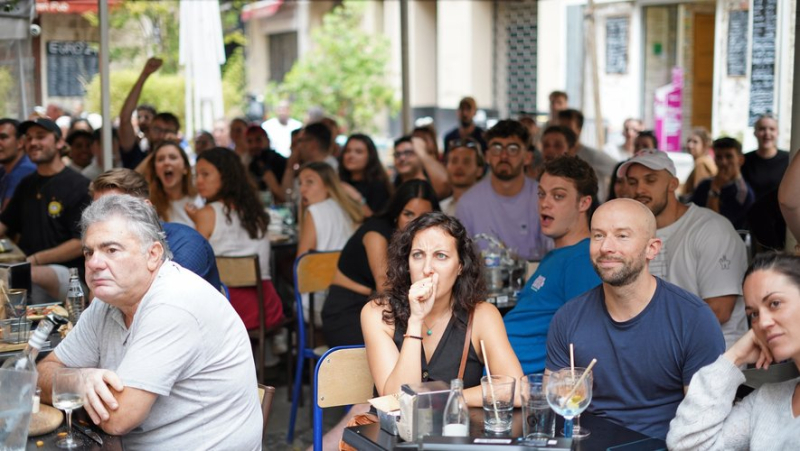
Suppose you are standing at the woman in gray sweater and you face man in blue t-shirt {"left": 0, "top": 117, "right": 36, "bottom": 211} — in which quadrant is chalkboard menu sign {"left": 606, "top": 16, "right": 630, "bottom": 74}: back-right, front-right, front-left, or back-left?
front-right

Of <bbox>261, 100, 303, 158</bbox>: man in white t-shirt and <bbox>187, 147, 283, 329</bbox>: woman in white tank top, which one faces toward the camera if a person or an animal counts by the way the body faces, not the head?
the man in white t-shirt

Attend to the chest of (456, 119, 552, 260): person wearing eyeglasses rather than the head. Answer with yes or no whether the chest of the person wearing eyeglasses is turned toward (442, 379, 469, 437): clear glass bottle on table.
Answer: yes

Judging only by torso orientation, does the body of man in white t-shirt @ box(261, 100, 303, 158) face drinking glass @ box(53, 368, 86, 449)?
yes

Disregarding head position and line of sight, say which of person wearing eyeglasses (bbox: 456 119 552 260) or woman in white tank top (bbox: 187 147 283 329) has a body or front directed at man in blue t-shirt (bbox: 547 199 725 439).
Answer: the person wearing eyeglasses

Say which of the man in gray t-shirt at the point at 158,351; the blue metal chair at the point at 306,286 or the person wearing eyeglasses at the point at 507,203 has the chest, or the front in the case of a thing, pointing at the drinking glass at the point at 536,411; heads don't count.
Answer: the person wearing eyeglasses

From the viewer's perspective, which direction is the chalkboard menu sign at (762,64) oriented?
toward the camera

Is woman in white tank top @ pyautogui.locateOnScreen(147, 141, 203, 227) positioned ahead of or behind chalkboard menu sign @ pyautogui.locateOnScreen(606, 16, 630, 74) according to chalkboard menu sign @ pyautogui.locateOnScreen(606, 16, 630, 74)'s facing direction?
ahead

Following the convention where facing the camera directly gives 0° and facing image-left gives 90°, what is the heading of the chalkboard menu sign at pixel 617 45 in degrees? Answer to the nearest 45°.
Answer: approximately 0°

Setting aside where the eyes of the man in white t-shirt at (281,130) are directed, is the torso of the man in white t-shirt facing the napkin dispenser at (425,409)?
yes

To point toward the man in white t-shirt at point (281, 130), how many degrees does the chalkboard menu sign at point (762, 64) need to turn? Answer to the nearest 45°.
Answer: approximately 90° to its right

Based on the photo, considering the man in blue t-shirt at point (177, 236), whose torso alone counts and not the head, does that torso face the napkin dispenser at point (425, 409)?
no

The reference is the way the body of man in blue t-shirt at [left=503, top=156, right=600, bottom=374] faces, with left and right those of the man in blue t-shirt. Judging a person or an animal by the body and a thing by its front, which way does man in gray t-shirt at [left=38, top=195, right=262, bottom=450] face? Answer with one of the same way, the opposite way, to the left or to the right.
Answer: the same way

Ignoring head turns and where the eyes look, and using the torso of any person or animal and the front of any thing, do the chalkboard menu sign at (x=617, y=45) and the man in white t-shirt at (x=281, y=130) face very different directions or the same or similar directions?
same or similar directions

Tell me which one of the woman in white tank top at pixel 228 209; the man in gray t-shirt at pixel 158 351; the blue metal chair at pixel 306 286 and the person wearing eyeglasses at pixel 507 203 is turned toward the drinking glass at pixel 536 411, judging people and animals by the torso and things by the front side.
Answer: the person wearing eyeglasses
